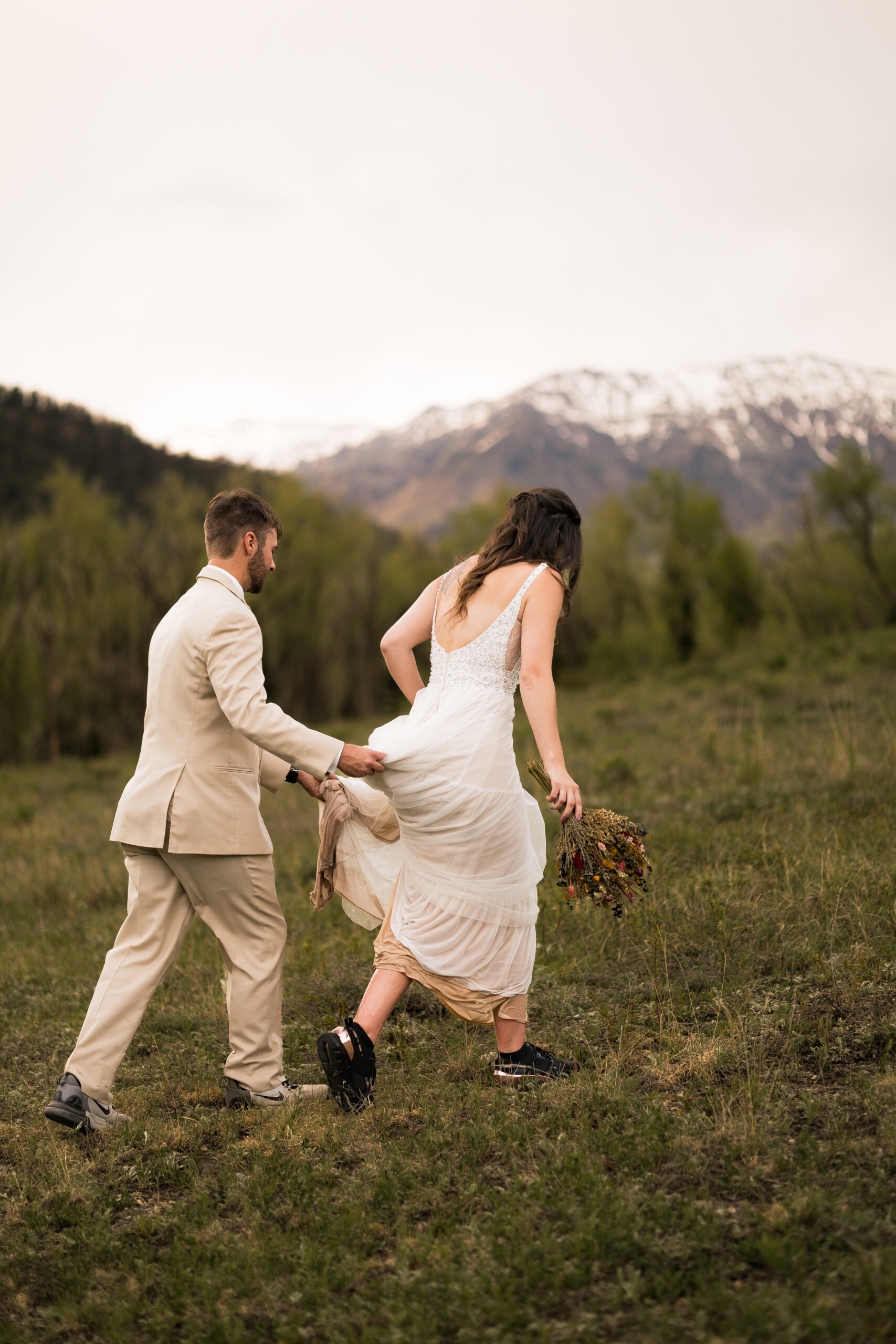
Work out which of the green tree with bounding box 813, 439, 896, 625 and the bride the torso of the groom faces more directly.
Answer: the bride

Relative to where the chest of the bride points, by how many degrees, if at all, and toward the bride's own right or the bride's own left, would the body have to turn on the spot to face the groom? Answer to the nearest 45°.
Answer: approximately 135° to the bride's own left

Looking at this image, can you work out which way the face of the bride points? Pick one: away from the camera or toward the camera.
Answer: away from the camera

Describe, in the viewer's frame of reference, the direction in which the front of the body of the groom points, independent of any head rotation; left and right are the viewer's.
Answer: facing away from the viewer and to the right of the viewer

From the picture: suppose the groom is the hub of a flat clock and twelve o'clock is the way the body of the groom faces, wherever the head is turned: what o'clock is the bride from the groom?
The bride is roughly at 2 o'clock from the groom.

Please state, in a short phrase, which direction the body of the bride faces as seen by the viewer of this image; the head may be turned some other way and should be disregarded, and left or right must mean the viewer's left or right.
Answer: facing away from the viewer and to the right of the viewer
